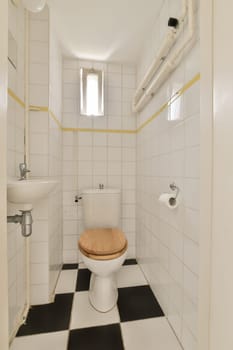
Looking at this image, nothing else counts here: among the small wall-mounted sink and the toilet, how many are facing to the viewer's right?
1

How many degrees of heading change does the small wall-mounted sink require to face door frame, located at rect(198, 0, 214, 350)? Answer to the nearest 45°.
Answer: approximately 45° to its right

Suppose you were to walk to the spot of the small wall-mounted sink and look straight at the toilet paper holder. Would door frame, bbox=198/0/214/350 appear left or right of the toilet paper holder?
right

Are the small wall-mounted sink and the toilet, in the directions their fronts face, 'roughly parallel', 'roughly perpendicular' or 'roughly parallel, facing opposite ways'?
roughly perpendicular

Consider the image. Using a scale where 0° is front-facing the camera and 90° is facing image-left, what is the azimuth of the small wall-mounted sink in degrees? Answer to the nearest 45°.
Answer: approximately 270°

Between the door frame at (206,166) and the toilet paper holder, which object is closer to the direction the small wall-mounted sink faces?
the toilet paper holder
